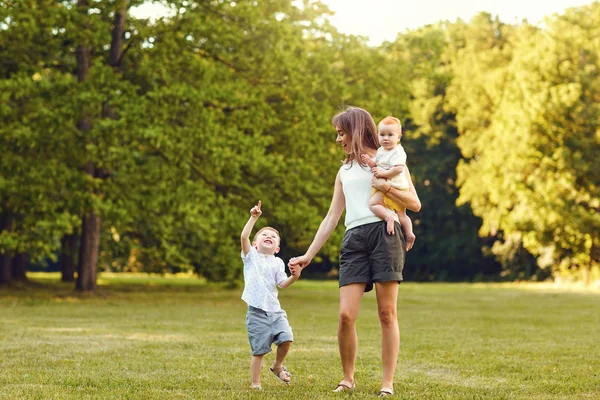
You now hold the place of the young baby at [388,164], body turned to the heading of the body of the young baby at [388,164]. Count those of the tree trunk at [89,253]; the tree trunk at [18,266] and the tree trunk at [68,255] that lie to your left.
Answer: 0

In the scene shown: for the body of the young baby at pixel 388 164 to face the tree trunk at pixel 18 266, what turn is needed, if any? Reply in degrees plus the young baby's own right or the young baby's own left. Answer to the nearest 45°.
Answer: approximately 90° to the young baby's own right

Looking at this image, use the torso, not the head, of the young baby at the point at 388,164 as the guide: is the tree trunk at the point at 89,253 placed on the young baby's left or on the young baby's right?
on the young baby's right

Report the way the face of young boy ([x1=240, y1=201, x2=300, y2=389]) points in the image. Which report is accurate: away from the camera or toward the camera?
toward the camera

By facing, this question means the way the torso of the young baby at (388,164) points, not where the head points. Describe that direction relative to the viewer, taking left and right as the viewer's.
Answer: facing the viewer and to the left of the viewer

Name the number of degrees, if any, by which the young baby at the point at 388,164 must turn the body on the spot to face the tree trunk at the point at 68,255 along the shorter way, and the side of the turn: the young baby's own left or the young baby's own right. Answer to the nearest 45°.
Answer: approximately 90° to the young baby's own right

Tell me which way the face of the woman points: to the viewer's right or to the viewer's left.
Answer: to the viewer's left
